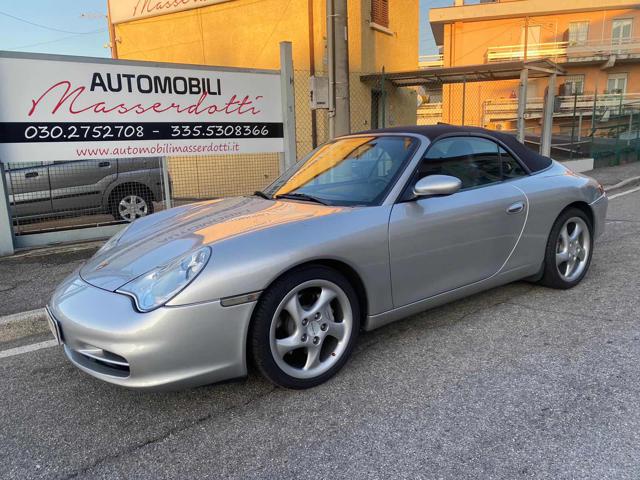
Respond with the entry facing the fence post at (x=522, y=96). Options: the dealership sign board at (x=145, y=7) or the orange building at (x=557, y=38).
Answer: the orange building

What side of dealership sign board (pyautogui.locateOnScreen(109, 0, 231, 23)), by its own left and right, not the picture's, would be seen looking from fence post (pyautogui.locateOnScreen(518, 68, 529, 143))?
left

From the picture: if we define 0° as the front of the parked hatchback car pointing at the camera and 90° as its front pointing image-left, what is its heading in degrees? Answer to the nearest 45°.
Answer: approximately 90°

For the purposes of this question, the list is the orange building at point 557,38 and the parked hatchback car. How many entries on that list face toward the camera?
1

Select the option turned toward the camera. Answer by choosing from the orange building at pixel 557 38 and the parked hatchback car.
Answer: the orange building

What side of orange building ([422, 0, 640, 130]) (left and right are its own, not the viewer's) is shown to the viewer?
front

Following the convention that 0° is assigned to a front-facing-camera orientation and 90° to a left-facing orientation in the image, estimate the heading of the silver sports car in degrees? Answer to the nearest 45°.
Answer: approximately 45°

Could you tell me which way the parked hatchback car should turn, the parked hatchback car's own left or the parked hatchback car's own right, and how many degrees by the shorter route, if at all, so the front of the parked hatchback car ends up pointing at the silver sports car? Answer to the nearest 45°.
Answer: approximately 90° to the parked hatchback car's own left

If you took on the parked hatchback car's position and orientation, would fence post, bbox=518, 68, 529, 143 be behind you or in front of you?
behind

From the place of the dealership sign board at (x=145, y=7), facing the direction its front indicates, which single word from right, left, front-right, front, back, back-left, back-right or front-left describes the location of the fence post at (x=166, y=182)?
front-left

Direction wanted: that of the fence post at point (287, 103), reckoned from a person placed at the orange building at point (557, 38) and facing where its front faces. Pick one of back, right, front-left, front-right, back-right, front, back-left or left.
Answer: front

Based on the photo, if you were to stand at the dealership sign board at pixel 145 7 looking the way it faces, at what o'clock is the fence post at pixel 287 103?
The fence post is roughly at 10 o'clock from the dealership sign board.
